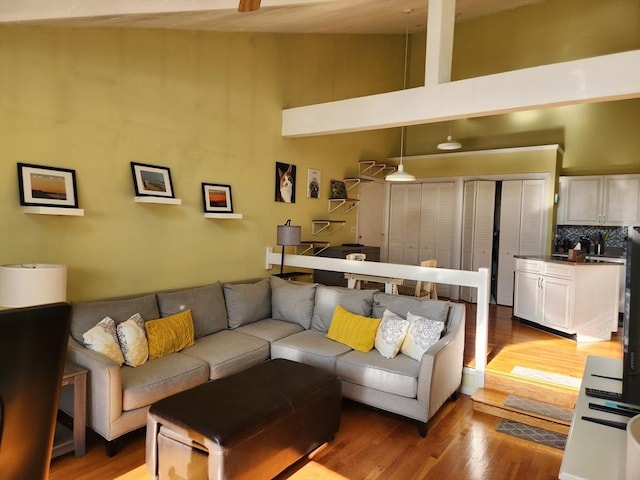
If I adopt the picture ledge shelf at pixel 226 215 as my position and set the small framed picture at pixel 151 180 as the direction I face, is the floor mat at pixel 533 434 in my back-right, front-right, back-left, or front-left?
back-left

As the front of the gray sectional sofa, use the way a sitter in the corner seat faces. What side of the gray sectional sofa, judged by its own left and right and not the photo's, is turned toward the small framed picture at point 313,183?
back

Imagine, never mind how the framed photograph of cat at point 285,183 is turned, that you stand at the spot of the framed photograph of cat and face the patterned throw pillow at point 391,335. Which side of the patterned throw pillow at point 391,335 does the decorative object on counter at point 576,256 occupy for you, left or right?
left

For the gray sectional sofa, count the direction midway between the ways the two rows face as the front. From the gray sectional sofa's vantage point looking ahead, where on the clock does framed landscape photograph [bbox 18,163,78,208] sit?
The framed landscape photograph is roughly at 3 o'clock from the gray sectional sofa.

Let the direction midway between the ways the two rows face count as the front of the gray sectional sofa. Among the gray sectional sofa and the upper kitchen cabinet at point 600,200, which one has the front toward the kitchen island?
the upper kitchen cabinet

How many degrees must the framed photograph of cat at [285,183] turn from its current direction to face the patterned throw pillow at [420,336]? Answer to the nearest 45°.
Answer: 0° — it already faces it

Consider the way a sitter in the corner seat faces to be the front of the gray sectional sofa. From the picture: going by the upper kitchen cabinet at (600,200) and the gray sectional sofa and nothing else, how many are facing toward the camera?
2

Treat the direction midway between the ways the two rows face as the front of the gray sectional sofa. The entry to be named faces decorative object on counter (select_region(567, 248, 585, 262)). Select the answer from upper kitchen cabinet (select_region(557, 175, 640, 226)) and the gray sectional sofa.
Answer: the upper kitchen cabinet

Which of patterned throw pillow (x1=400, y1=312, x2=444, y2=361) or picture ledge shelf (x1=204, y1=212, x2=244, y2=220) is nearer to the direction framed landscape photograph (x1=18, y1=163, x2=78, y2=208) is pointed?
the patterned throw pillow

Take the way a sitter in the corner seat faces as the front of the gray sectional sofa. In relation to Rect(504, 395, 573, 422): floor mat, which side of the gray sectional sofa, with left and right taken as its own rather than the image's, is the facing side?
left

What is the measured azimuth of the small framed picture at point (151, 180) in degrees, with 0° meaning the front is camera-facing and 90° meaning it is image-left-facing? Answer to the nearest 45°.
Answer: approximately 315°
